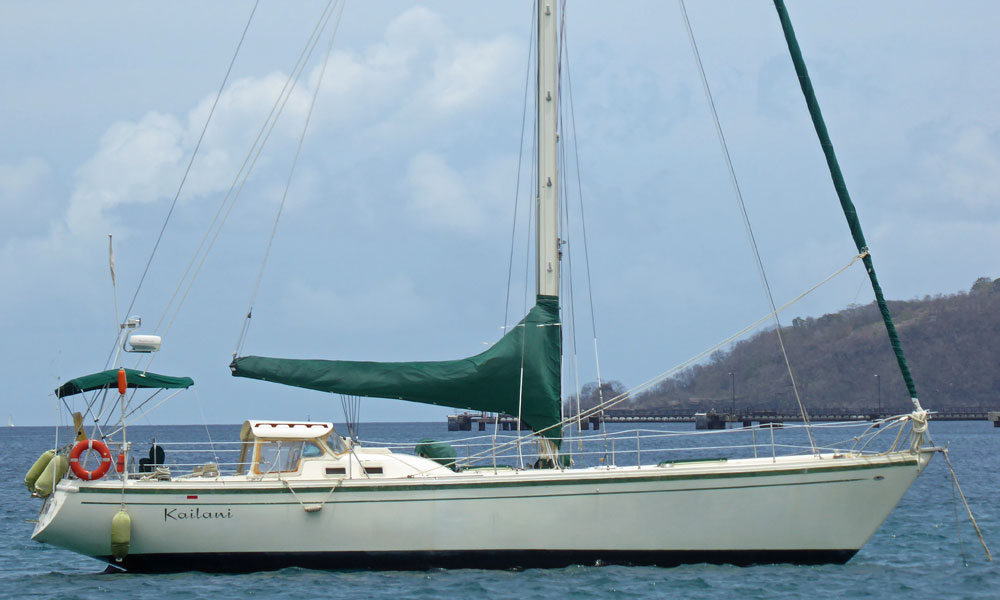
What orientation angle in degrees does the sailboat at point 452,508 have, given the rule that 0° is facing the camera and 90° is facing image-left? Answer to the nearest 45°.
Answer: approximately 270°
